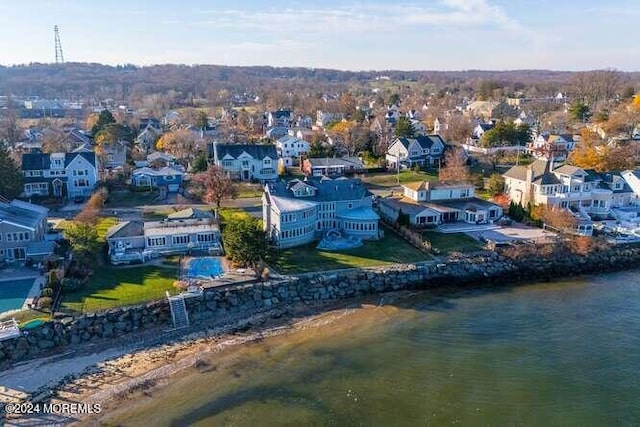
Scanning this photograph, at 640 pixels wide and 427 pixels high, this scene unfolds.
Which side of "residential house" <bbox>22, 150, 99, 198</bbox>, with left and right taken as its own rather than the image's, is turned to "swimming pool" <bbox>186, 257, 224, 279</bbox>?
front

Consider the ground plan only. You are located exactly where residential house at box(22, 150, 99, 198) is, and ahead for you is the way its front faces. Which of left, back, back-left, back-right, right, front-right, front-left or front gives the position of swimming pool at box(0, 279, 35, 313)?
front

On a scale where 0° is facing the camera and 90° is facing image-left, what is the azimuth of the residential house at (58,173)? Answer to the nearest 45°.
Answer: approximately 0°

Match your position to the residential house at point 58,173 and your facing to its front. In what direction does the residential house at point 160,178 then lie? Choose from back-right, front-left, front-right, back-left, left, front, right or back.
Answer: left

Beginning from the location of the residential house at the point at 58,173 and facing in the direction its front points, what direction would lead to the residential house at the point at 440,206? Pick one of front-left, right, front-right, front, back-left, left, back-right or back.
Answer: front-left

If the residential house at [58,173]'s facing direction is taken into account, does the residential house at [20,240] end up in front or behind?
in front

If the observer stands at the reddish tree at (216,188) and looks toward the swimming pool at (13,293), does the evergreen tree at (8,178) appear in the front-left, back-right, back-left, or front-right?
front-right

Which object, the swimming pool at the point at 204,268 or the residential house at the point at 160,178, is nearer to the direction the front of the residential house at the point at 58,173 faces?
the swimming pool

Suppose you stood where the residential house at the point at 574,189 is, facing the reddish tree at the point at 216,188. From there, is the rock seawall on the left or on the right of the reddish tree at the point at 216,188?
left

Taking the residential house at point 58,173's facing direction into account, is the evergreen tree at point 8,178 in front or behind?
in front

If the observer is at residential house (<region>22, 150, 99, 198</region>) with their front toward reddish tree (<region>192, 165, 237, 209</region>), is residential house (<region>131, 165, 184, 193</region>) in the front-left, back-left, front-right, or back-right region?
front-left
